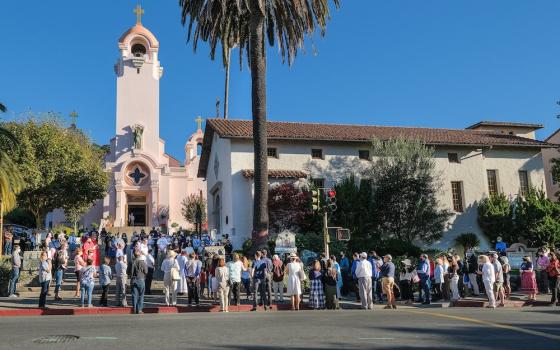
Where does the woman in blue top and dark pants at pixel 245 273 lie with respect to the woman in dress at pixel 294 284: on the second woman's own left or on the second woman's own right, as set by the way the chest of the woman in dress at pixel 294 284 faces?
on the second woman's own left

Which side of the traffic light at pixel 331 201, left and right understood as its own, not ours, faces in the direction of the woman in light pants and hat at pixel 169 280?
right

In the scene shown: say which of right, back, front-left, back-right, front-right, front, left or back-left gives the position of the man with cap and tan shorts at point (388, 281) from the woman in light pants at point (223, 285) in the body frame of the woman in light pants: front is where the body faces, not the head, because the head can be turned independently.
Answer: right

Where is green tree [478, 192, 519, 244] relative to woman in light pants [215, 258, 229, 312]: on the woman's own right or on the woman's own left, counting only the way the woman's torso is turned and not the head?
on the woman's own right

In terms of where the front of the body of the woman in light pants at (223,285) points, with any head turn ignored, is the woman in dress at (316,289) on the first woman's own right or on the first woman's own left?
on the first woman's own right

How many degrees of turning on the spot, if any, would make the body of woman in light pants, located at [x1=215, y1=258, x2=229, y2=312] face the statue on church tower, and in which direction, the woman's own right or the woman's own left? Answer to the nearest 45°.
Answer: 0° — they already face it

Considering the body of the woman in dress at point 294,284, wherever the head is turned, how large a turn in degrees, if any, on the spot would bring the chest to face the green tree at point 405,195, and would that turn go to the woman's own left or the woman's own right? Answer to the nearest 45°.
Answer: approximately 45° to the woman's own right

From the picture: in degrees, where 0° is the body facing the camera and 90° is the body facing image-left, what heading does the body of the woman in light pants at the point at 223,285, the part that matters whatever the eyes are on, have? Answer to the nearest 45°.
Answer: approximately 180°

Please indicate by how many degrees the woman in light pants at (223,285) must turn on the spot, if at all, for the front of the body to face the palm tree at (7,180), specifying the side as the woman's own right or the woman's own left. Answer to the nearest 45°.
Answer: approximately 45° to the woman's own left

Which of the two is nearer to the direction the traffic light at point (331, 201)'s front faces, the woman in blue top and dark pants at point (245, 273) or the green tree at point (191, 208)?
the woman in blue top and dark pants

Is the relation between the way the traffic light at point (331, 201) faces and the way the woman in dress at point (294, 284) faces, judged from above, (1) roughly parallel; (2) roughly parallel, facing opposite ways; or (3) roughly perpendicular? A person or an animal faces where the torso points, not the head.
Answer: roughly parallel, facing opposite ways

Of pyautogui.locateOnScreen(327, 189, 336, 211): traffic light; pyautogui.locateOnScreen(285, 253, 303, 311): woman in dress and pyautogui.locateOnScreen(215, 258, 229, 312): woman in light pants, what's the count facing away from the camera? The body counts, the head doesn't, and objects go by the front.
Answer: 2

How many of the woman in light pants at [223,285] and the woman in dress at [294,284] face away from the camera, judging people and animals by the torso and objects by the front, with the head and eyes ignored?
2

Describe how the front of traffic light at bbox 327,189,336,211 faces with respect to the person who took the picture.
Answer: facing the viewer

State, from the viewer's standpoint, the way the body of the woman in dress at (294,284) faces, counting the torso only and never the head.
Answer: away from the camera

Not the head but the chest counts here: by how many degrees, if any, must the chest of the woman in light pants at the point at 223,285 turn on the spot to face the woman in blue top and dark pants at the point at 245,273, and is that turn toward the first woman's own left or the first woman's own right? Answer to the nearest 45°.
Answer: approximately 45° to the first woman's own right

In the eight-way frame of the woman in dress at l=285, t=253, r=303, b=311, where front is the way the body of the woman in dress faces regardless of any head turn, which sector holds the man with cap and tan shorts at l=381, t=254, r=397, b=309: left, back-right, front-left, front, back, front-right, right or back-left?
right

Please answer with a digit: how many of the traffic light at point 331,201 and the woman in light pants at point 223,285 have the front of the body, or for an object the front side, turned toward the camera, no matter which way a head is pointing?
1
